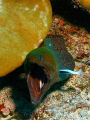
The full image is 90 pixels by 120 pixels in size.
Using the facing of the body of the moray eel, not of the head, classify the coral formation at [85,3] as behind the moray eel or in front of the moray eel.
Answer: behind

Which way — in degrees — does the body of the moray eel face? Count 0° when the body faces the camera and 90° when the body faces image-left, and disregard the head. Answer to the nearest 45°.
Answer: approximately 45°
